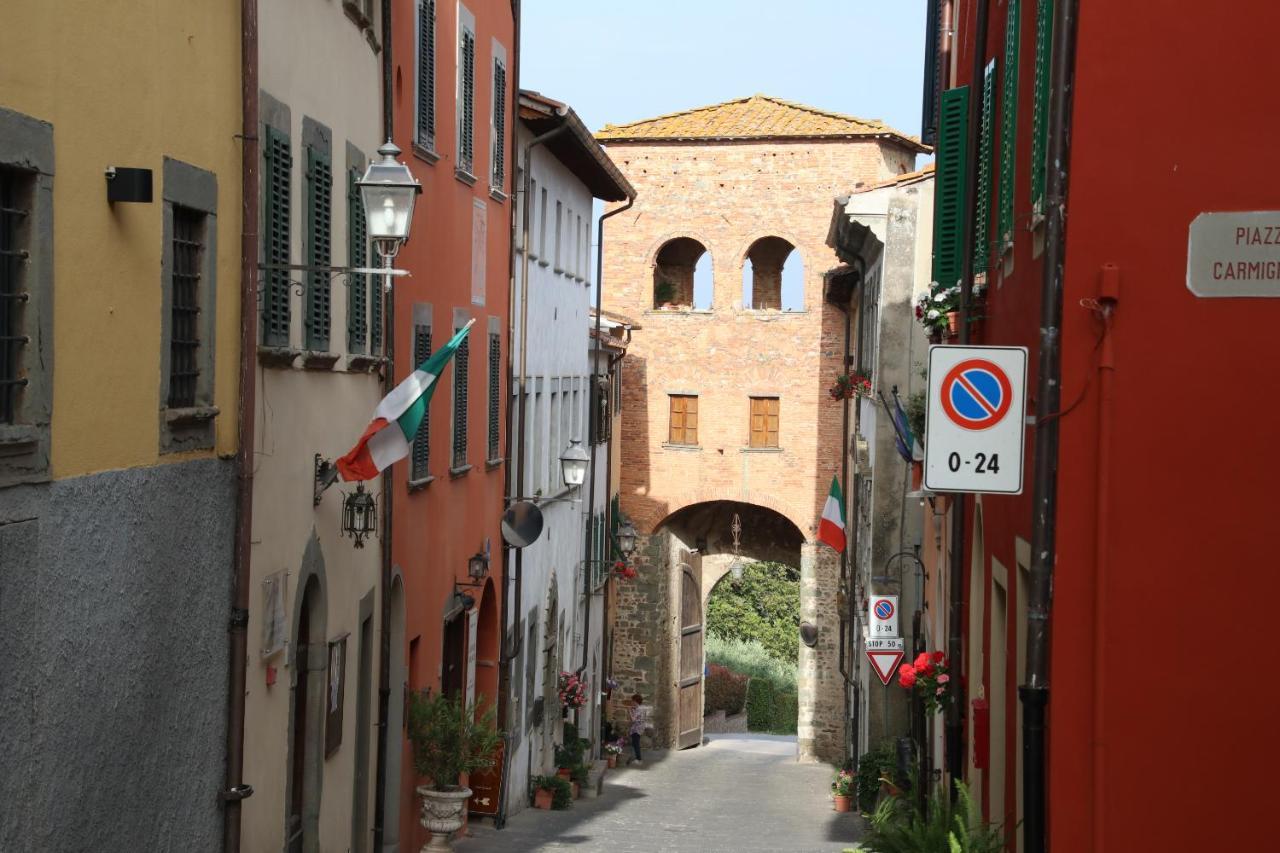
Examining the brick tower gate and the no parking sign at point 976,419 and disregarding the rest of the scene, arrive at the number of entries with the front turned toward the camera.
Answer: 2

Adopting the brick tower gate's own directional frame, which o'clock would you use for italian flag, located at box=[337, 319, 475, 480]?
The italian flag is roughly at 12 o'clock from the brick tower gate.

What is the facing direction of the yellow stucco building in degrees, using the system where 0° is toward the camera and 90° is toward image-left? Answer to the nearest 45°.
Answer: approximately 315°

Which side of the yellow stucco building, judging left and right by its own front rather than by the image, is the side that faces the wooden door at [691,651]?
left

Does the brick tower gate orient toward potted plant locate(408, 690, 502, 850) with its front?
yes

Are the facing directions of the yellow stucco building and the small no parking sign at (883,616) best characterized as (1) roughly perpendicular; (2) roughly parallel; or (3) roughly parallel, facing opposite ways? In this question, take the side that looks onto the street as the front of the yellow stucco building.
roughly perpendicular

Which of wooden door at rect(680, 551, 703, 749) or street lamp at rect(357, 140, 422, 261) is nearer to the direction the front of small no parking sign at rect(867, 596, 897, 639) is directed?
the street lamp

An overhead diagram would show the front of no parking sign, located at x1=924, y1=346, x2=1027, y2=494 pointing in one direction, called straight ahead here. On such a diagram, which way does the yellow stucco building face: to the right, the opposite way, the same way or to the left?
to the left
